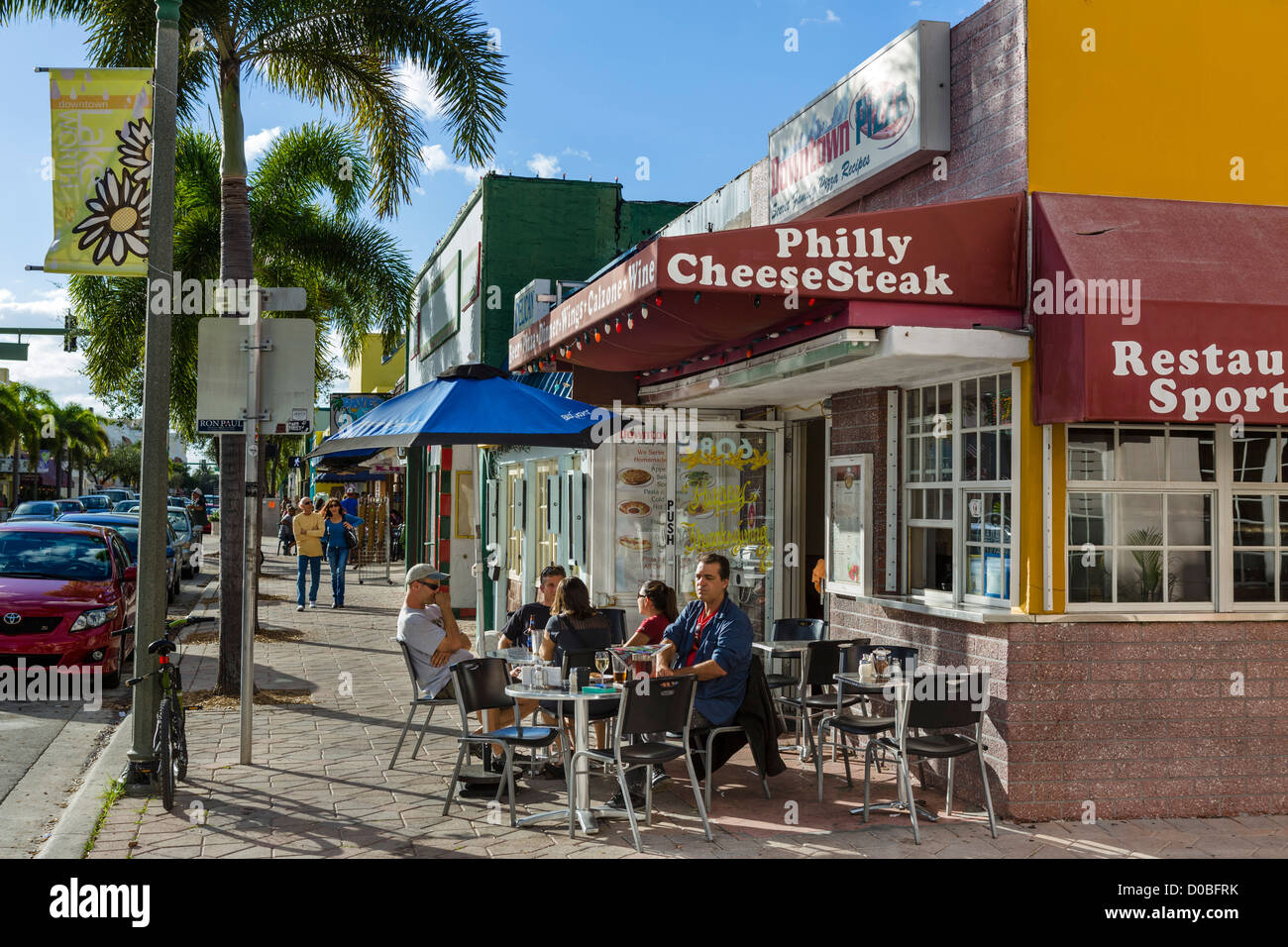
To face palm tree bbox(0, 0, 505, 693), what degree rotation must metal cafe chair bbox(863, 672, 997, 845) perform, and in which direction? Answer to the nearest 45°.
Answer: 0° — it already faces it

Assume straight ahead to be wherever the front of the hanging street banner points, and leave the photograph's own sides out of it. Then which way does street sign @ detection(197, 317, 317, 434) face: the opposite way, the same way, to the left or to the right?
the opposite way

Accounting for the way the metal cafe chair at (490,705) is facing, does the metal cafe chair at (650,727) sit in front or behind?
in front

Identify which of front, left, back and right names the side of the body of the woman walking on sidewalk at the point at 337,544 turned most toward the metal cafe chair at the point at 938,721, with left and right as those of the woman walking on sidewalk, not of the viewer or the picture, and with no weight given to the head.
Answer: front

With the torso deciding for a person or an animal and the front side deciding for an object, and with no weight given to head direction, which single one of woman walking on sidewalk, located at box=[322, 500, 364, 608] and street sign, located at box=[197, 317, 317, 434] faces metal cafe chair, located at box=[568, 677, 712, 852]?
the woman walking on sidewalk

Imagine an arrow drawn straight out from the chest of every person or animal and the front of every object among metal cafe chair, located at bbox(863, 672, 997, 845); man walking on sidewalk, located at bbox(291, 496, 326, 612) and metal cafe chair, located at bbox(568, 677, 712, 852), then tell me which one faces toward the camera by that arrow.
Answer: the man walking on sidewalk

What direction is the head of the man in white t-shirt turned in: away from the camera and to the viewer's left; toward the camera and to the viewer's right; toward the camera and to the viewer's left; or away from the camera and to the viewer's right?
toward the camera and to the viewer's right

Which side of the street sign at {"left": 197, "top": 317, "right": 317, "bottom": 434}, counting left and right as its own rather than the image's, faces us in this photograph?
back

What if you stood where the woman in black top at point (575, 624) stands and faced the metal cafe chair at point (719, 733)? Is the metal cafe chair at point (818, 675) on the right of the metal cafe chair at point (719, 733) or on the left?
left

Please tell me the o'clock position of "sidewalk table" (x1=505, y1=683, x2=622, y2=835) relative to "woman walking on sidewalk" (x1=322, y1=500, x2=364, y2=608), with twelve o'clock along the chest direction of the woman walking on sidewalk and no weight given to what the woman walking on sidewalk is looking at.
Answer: The sidewalk table is roughly at 12 o'clock from the woman walking on sidewalk.

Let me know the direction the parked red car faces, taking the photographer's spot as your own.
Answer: facing the viewer

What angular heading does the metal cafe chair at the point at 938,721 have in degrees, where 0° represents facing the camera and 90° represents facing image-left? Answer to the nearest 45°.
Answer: approximately 135°

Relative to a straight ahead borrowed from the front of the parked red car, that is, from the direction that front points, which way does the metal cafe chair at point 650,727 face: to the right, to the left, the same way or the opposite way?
the opposite way

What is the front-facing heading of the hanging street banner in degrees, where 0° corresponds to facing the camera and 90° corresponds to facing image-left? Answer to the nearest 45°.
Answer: approximately 0°

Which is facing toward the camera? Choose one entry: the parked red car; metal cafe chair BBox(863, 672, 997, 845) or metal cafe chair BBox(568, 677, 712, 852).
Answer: the parked red car
